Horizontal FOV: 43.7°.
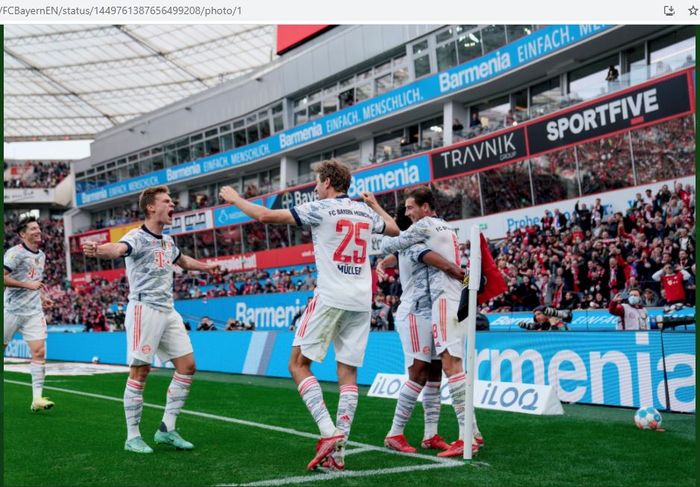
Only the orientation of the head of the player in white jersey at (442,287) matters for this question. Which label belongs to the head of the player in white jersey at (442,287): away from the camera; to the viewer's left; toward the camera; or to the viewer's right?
to the viewer's left

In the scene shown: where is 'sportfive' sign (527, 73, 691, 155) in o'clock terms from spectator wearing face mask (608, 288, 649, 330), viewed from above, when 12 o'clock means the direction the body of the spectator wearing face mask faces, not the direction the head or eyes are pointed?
The 'sportfive' sign is roughly at 6 o'clock from the spectator wearing face mask.

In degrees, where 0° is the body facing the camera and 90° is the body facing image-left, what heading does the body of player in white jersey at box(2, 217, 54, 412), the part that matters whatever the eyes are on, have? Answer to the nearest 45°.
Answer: approximately 315°

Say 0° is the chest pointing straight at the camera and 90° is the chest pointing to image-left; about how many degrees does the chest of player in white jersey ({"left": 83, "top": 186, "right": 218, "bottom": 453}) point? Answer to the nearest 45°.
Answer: approximately 315°

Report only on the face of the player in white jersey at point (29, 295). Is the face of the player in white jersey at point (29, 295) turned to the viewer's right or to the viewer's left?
to the viewer's right

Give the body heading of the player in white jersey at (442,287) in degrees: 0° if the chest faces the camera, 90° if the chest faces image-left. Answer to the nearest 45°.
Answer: approximately 90°

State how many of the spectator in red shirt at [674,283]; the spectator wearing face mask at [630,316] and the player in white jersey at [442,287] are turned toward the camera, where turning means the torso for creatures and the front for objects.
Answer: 2

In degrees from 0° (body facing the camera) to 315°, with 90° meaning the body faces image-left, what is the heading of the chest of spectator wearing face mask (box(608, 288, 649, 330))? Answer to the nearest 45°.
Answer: approximately 0°

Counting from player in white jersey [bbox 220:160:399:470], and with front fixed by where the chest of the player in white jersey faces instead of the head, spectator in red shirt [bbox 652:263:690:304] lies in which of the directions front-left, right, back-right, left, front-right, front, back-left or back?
right
